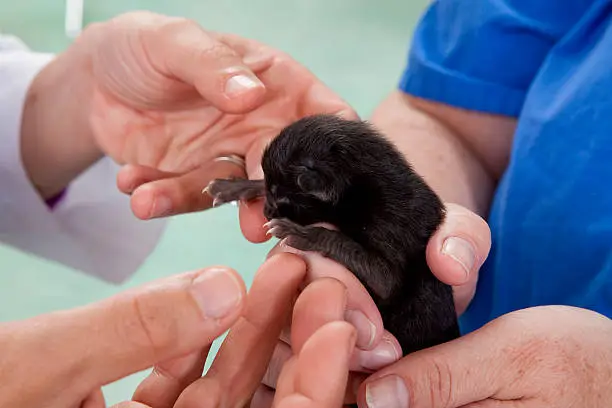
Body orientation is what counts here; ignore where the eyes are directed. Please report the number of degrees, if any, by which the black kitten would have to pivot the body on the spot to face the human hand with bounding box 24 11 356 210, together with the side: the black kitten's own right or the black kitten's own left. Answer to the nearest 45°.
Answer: approximately 45° to the black kitten's own right

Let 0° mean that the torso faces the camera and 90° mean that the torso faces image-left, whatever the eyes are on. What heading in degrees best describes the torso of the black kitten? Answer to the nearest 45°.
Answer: approximately 90°
